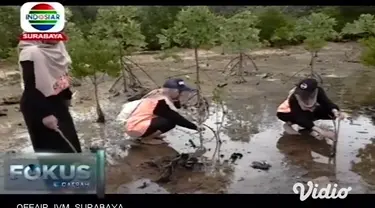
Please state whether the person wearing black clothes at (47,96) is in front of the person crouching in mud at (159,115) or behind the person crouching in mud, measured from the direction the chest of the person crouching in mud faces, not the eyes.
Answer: behind

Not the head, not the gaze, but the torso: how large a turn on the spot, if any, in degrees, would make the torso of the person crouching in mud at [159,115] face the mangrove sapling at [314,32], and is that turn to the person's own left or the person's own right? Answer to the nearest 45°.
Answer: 0° — they already face it

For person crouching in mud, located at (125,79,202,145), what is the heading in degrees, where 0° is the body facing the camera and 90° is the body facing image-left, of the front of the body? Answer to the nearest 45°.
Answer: approximately 270°

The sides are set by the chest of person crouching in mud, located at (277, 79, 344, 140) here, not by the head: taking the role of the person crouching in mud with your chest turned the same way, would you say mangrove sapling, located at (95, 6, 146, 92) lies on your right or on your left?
on your right

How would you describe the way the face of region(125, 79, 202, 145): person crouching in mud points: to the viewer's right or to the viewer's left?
to the viewer's right
